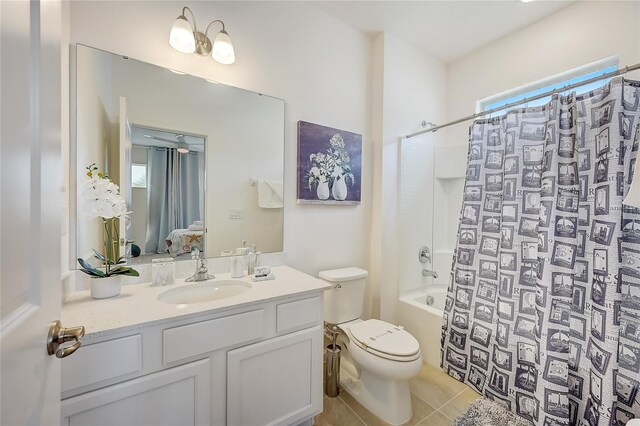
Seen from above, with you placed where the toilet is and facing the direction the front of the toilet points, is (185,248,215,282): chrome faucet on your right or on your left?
on your right

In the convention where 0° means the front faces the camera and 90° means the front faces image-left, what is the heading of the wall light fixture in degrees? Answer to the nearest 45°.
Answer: approximately 0°
